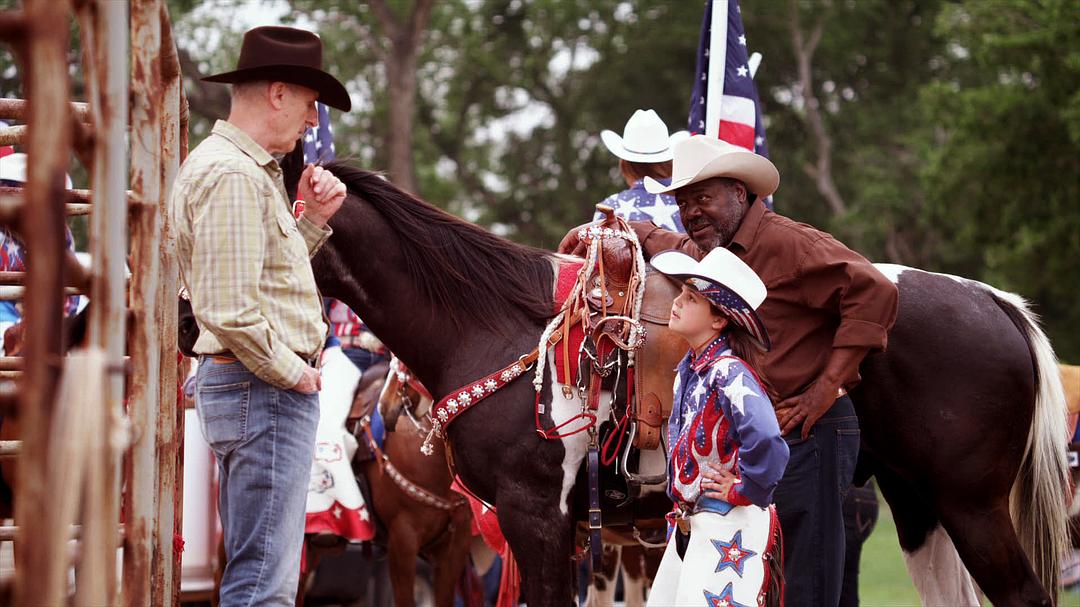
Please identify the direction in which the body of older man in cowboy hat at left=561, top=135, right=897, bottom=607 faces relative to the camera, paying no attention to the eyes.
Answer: to the viewer's left

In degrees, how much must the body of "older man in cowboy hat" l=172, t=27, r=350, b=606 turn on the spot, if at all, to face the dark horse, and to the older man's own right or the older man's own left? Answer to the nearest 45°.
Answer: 0° — they already face it

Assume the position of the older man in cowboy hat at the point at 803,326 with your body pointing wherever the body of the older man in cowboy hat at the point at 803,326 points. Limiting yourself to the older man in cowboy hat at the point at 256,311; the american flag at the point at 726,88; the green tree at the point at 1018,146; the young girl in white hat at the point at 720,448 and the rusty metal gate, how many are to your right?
2

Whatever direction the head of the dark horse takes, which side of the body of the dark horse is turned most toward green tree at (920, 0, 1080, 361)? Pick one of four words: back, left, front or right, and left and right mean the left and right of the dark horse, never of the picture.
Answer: right

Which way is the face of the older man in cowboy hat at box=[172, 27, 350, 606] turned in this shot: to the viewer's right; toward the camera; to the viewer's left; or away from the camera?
to the viewer's right

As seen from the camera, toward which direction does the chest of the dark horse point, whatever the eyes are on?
to the viewer's left

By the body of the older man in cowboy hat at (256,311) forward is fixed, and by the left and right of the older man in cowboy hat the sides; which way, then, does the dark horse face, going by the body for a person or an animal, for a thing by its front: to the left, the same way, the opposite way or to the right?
the opposite way

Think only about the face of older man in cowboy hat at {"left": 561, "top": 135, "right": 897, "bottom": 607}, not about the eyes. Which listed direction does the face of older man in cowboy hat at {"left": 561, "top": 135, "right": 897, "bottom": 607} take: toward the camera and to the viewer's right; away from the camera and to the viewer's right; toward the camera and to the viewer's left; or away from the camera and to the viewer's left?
toward the camera and to the viewer's left

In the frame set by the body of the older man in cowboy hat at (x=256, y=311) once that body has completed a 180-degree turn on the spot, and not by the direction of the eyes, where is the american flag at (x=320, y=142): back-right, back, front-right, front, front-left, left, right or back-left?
right

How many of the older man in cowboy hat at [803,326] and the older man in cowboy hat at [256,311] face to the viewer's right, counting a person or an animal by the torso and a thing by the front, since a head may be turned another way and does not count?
1

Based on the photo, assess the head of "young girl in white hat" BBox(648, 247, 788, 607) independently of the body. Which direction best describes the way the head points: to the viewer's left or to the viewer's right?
to the viewer's left

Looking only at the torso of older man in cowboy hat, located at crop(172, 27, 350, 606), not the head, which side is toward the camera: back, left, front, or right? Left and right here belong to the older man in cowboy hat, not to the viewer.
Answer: right

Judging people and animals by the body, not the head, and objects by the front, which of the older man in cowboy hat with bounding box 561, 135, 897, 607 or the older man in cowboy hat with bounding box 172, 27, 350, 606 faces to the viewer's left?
the older man in cowboy hat with bounding box 561, 135, 897, 607

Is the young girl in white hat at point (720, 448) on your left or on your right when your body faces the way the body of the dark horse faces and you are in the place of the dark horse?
on your left
